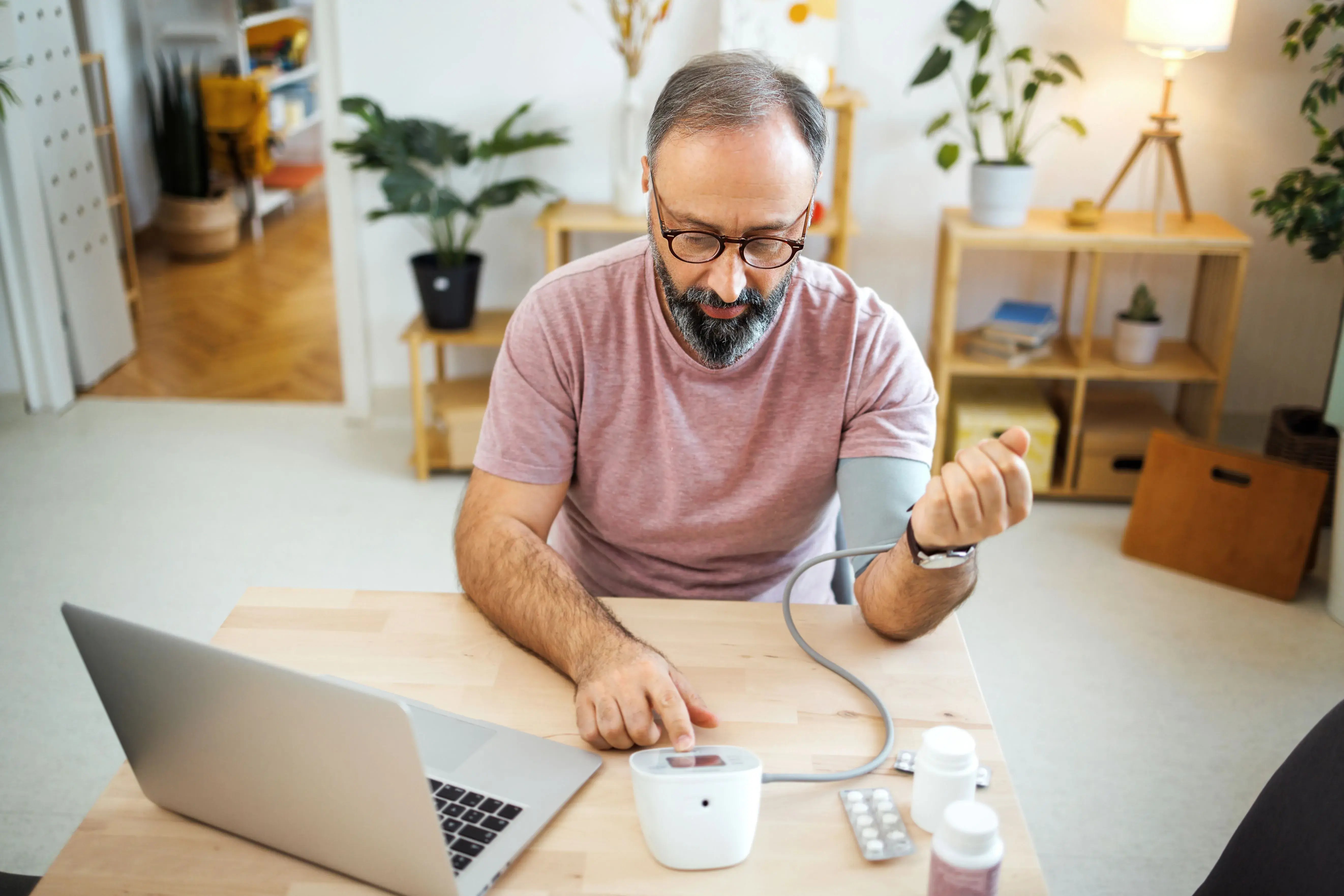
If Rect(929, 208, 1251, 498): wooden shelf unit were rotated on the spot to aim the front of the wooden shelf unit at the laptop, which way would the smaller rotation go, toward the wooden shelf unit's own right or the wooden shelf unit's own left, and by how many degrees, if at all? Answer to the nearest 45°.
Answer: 0° — it already faces it

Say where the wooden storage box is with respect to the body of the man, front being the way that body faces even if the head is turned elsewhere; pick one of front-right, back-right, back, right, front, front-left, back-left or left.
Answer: back-left

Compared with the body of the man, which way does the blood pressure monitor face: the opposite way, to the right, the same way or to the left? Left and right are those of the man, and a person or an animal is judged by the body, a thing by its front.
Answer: the opposite way

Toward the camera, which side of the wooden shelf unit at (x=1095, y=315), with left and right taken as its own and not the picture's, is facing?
front

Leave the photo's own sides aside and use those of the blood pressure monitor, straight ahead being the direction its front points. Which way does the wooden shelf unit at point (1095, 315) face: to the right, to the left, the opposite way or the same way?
the opposite way

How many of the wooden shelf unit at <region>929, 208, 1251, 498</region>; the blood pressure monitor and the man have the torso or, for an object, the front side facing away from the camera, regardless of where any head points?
1

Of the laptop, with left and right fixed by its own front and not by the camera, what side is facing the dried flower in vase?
front

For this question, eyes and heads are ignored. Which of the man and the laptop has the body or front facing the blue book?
the laptop

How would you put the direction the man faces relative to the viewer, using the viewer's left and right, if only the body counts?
facing the viewer

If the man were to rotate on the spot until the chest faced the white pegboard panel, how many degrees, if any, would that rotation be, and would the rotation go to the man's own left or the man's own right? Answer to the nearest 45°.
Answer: approximately 135° to the man's own right

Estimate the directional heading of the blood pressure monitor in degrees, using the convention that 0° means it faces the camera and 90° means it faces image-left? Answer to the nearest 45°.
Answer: approximately 180°

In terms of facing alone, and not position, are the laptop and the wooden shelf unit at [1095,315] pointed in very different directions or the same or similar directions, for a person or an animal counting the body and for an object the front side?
very different directions
